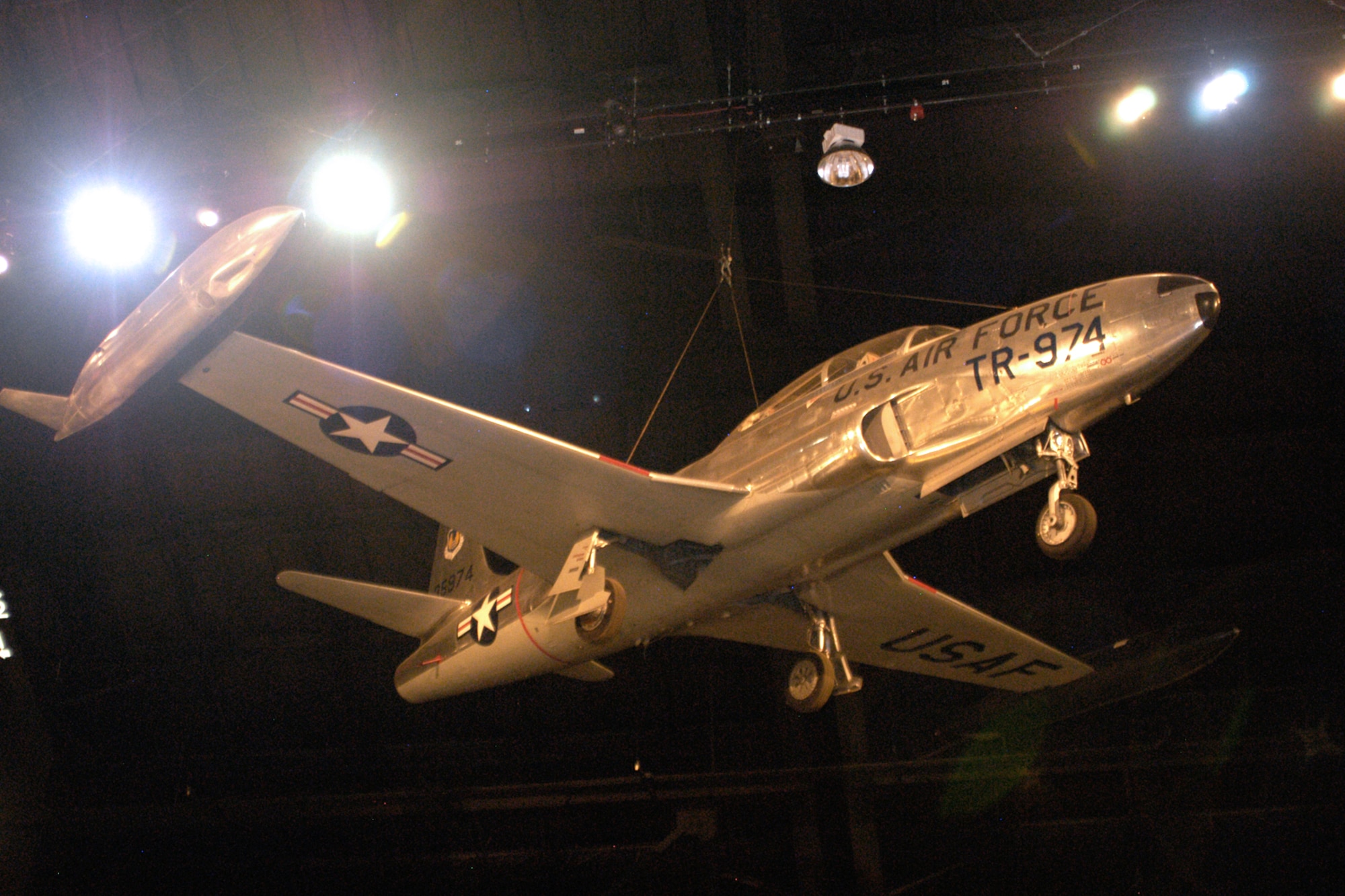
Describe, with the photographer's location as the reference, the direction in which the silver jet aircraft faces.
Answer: facing the viewer and to the right of the viewer

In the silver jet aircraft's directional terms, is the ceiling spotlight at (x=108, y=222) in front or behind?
behind

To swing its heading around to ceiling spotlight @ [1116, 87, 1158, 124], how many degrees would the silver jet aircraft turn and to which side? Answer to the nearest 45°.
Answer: approximately 45° to its left
